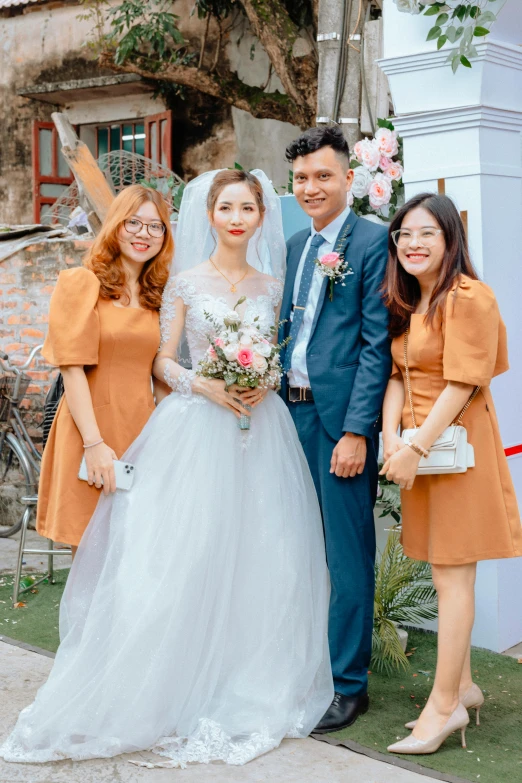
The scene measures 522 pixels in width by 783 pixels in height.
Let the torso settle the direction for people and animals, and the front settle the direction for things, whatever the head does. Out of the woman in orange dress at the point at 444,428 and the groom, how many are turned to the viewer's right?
0

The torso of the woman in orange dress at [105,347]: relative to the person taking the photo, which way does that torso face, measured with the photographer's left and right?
facing the viewer and to the right of the viewer

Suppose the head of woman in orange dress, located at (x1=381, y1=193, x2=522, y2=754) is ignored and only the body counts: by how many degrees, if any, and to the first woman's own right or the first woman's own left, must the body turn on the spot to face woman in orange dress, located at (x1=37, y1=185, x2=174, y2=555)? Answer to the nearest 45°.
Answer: approximately 45° to the first woman's own right

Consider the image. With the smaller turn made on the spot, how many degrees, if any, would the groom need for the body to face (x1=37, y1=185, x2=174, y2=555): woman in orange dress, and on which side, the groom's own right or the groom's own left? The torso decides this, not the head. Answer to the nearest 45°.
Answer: approximately 45° to the groom's own right

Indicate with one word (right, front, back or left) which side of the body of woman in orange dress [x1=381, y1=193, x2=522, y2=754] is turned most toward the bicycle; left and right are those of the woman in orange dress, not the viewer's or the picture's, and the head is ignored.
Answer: right

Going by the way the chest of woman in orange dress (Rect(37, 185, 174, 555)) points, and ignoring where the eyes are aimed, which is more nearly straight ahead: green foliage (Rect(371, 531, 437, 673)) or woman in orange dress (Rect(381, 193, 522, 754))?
the woman in orange dress

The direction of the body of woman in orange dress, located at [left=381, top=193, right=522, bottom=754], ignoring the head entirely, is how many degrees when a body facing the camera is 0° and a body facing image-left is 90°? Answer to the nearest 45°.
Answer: approximately 45°

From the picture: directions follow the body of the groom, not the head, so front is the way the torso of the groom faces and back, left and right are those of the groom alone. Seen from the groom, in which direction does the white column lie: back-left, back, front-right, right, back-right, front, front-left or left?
back

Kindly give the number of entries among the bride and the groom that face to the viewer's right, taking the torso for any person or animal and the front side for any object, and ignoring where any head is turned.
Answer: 0
